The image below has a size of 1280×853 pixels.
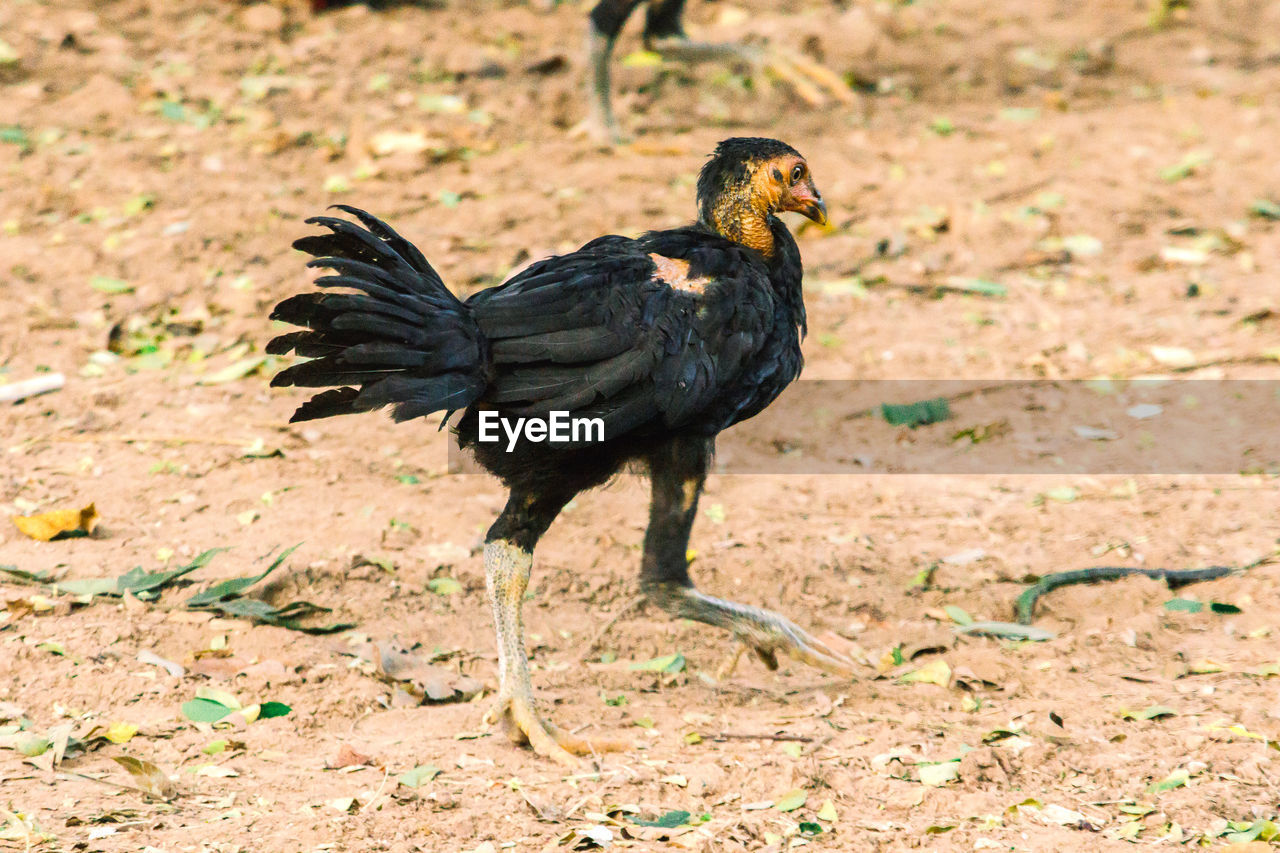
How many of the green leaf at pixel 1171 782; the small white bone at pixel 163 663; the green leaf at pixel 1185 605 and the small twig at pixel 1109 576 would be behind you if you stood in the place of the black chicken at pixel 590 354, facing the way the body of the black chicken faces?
1

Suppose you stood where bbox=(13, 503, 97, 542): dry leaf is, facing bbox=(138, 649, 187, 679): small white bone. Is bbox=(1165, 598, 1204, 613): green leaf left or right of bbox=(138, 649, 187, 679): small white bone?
left

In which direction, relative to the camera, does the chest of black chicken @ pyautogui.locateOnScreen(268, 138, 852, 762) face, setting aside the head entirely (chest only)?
to the viewer's right

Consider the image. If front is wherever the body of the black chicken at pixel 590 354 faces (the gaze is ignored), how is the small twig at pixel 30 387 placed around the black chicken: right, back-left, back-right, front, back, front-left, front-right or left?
back-left

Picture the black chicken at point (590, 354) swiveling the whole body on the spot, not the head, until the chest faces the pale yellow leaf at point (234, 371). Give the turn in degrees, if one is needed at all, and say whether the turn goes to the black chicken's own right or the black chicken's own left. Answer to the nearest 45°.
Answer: approximately 135° to the black chicken's own left

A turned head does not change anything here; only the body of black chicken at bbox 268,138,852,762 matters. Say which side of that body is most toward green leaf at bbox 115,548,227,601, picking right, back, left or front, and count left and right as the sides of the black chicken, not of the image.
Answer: back

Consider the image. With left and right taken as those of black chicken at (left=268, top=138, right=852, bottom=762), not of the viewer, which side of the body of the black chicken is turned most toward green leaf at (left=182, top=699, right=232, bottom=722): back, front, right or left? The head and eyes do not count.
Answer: back

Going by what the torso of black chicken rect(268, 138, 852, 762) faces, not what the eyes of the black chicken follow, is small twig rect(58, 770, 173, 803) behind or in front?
behind

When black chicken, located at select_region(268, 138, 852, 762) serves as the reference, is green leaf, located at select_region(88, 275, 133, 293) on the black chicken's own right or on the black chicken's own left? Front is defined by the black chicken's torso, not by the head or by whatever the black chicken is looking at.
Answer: on the black chicken's own left

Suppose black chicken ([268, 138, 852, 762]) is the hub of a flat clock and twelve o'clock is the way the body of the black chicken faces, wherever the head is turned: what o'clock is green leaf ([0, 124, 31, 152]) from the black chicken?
The green leaf is roughly at 8 o'clock from the black chicken.

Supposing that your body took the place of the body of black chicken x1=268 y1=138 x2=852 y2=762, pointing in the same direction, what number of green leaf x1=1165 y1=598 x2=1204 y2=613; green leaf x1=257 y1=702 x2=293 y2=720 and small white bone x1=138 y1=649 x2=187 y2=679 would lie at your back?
2

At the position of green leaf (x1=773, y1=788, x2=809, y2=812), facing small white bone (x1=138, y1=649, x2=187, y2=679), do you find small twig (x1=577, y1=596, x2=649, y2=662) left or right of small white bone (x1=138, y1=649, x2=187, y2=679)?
right

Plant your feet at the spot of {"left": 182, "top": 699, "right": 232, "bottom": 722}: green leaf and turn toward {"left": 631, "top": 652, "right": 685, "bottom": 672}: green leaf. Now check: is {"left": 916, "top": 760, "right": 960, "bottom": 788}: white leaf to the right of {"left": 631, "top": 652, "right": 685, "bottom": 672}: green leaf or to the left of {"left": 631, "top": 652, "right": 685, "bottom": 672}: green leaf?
right
